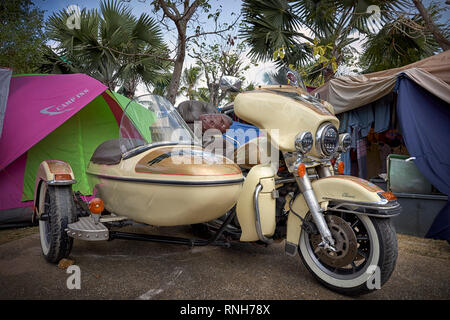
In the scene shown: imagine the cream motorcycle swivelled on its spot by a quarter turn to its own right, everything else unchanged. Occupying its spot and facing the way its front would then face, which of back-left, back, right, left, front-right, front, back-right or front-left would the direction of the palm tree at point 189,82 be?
back-right

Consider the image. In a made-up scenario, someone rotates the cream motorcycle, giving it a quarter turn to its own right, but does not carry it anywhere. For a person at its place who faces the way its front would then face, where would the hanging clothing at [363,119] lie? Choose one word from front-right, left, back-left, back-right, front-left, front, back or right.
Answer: back

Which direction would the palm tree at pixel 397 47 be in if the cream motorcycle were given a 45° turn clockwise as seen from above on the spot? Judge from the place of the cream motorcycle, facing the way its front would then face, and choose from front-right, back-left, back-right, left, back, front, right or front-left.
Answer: back-left

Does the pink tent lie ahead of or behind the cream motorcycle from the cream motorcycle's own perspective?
behind

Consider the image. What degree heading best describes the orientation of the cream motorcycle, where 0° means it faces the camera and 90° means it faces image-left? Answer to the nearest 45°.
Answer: approximately 315°

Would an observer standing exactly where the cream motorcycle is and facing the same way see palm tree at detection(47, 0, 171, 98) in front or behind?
behind

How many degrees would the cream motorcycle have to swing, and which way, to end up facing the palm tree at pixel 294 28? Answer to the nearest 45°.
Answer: approximately 135° to its left
